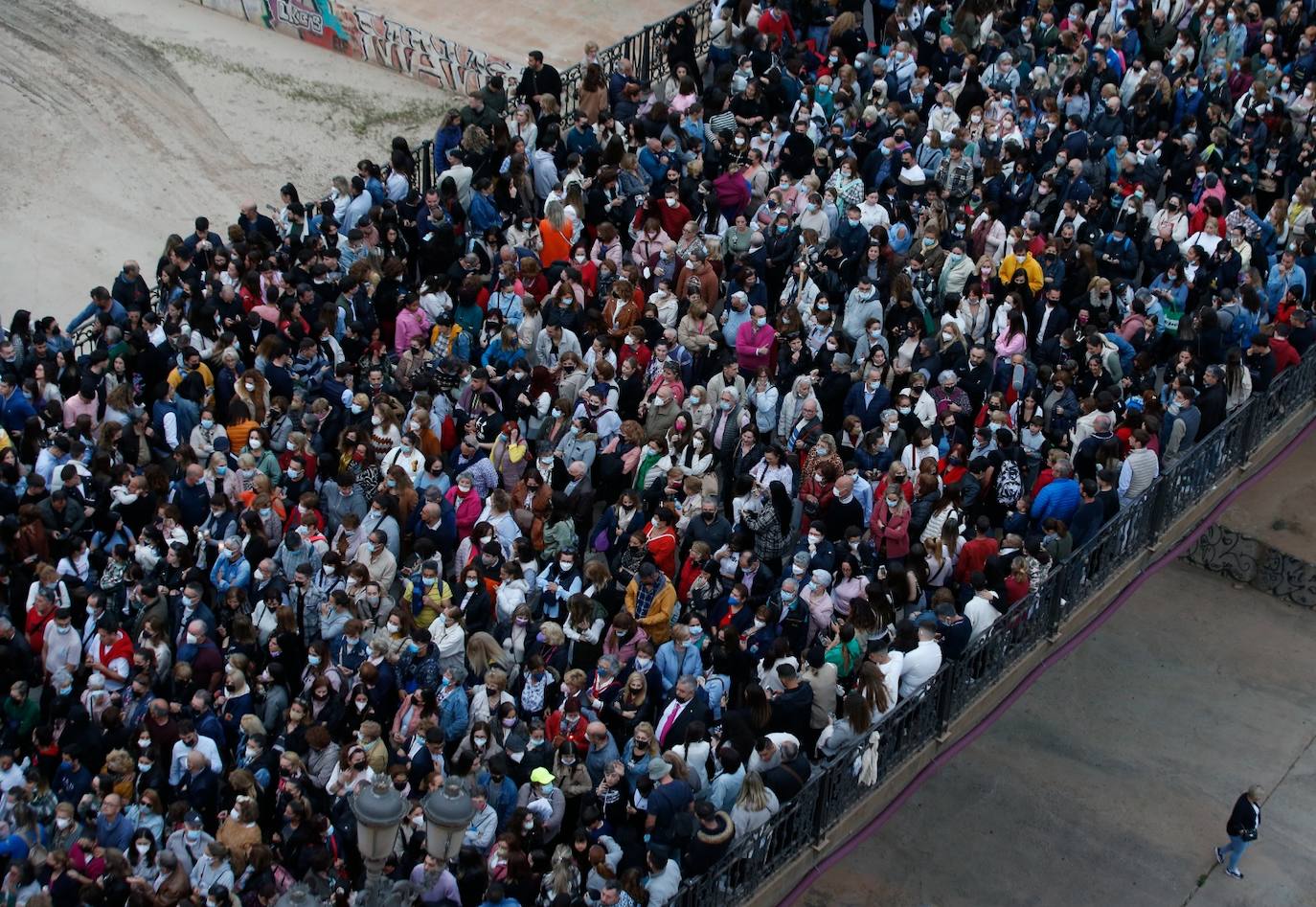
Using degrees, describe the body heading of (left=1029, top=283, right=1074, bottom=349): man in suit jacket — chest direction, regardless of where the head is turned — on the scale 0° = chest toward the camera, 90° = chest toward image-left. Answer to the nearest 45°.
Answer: approximately 45°

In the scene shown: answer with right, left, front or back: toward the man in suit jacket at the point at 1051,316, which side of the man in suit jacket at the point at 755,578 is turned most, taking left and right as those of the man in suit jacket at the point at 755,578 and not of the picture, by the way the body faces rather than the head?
back

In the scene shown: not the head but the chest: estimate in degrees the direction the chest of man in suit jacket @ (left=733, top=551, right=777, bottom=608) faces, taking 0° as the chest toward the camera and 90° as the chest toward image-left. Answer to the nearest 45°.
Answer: approximately 45°

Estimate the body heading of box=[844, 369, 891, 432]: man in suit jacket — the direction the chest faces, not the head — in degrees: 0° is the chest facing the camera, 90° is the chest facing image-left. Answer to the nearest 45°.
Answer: approximately 0°

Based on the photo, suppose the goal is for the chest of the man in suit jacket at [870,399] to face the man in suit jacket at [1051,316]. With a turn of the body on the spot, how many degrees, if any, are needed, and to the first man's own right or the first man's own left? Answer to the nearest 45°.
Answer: approximately 135° to the first man's own left
